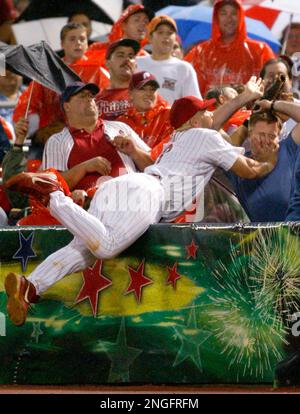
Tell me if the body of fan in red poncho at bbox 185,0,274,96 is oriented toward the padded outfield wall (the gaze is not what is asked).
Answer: yes

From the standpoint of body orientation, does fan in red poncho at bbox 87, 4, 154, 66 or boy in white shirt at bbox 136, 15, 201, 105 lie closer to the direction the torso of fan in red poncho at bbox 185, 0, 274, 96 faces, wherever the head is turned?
the boy in white shirt

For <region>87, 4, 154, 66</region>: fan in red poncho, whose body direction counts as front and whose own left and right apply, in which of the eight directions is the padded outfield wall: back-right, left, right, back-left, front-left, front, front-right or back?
front-right

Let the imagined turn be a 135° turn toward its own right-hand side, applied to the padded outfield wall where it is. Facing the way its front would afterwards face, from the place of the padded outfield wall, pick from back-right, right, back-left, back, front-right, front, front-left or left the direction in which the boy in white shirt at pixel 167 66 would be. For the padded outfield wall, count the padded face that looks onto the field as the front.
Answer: front-right

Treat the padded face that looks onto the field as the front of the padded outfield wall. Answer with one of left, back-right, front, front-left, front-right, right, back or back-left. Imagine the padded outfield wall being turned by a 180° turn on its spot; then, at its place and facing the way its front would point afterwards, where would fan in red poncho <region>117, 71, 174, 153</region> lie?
front

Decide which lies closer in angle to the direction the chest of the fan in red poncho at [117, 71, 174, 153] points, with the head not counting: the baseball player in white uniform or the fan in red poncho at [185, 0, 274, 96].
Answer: the baseball player in white uniform

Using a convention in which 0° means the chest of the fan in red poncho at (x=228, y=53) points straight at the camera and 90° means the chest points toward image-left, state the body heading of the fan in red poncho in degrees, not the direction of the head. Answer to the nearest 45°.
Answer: approximately 0°

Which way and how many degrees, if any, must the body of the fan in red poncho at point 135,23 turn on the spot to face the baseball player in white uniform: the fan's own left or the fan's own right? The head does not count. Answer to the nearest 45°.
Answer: approximately 45° to the fan's own right
